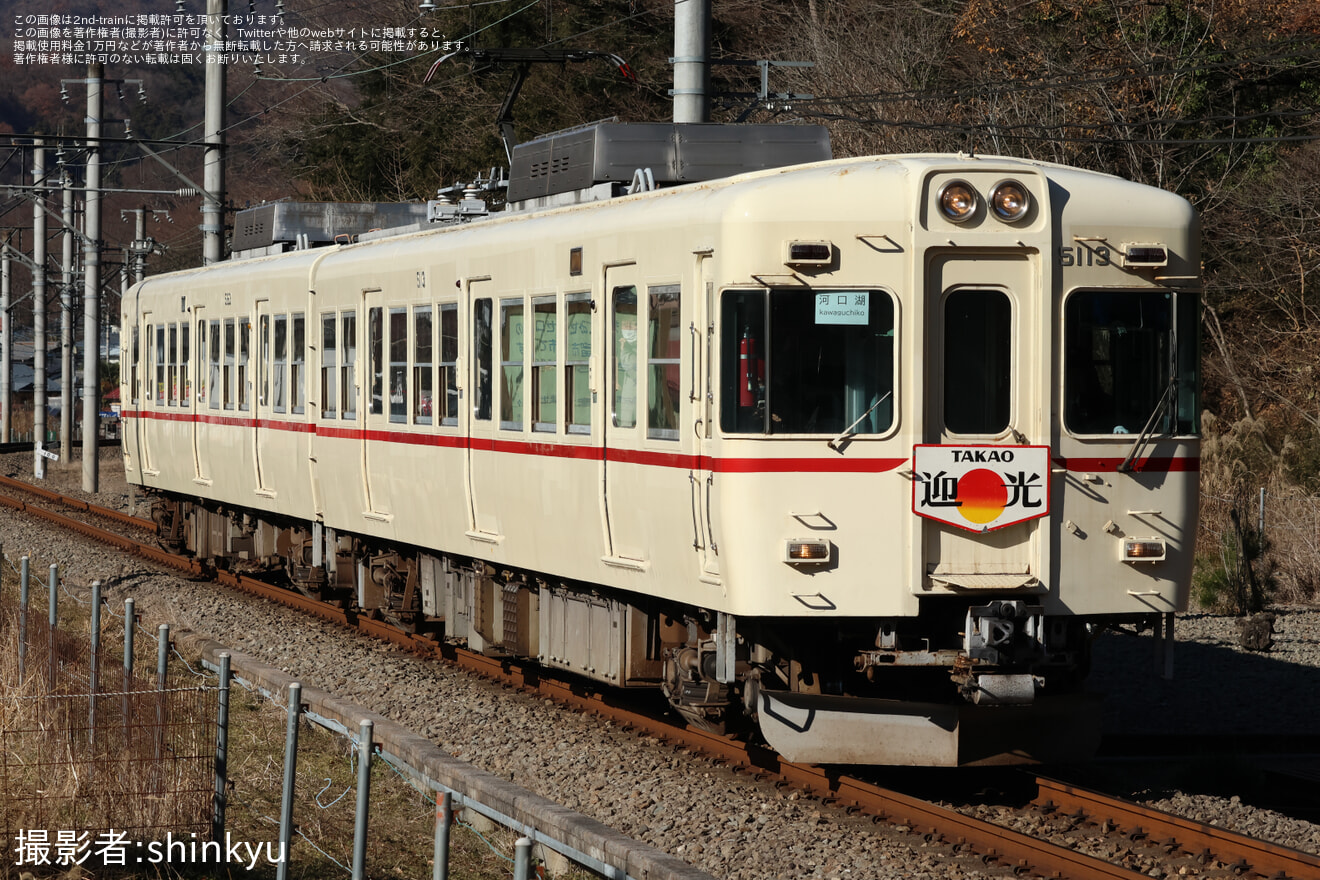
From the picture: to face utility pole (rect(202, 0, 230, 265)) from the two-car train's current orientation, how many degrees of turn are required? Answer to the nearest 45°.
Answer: approximately 180°

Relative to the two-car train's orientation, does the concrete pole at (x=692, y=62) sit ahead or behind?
behind

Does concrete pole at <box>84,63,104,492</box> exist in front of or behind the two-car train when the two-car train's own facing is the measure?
behind

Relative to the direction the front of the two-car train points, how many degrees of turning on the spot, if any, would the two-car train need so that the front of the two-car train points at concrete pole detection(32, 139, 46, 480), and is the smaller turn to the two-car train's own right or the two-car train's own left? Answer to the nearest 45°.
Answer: approximately 180°

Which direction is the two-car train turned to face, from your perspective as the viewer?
facing the viewer and to the right of the viewer
